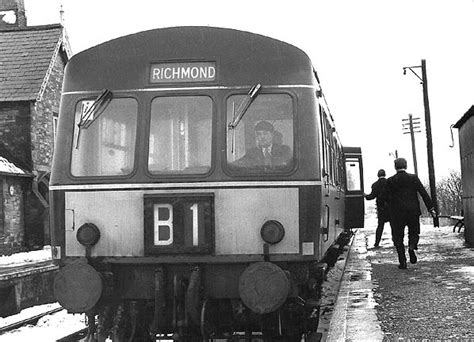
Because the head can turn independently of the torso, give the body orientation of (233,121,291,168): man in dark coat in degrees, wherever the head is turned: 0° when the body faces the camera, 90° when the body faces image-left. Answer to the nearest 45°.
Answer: approximately 0°

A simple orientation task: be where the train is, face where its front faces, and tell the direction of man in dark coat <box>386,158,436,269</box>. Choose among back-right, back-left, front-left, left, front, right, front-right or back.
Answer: back-left

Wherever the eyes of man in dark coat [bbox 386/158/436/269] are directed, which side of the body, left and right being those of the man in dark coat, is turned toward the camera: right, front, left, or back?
back

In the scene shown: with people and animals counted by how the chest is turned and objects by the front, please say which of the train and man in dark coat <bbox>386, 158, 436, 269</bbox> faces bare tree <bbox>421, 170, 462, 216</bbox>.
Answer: the man in dark coat

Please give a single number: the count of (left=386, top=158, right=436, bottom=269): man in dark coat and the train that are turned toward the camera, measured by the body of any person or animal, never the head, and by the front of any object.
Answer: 1

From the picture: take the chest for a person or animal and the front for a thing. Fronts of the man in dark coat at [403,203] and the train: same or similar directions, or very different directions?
very different directions
